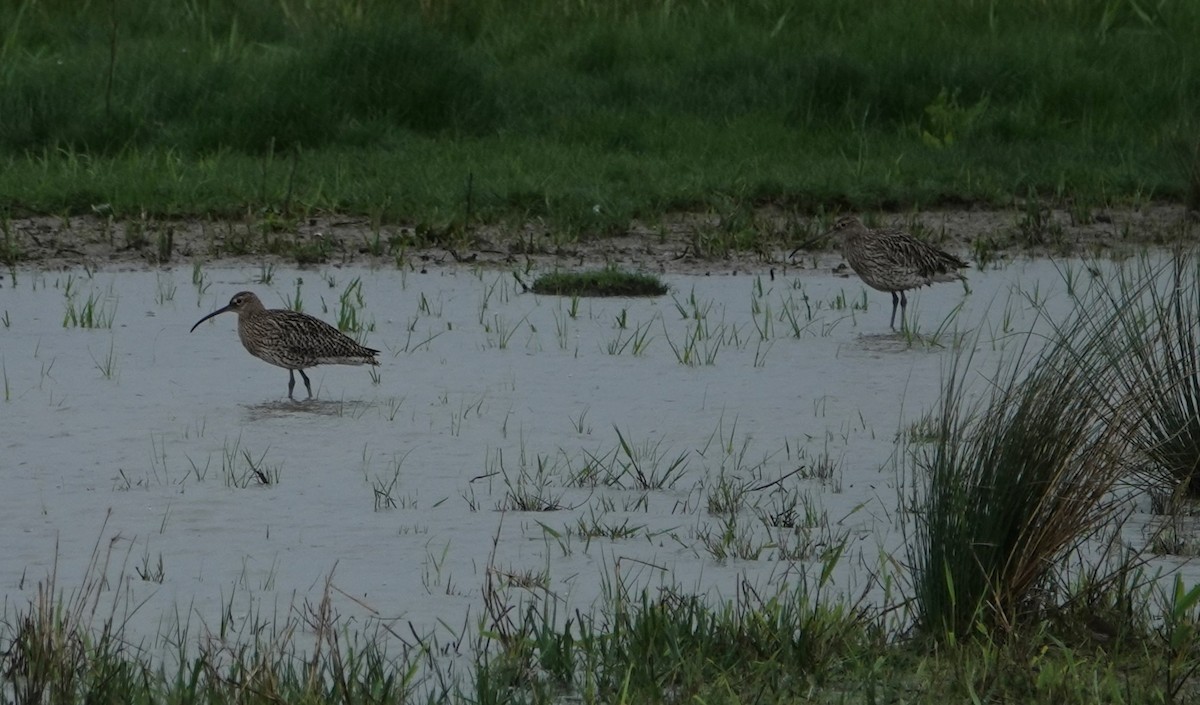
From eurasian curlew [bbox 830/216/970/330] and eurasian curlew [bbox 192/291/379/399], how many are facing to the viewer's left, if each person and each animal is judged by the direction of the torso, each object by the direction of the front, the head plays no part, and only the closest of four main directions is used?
2

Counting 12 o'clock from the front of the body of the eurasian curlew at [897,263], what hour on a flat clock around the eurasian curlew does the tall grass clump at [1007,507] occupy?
The tall grass clump is roughly at 9 o'clock from the eurasian curlew.

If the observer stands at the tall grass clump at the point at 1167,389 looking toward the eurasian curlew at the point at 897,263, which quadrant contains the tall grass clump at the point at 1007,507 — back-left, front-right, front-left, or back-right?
back-left

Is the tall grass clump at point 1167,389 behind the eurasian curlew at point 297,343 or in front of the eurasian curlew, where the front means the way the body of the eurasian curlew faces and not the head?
behind

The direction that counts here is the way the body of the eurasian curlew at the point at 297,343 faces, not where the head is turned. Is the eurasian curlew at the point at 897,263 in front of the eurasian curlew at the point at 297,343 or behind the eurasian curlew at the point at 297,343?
behind

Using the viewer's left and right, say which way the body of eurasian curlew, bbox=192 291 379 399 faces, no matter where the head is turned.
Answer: facing to the left of the viewer

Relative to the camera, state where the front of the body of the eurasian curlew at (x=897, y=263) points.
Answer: to the viewer's left

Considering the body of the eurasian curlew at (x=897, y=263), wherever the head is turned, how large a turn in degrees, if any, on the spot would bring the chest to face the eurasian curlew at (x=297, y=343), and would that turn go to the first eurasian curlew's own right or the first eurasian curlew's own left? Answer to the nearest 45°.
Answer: approximately 45° to the first eurasian curlew's own left

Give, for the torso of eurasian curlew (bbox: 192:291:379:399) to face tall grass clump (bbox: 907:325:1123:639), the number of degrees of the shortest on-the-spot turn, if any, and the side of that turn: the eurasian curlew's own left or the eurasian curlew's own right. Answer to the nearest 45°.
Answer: approximately 135° to the eurasian curlew's own left
